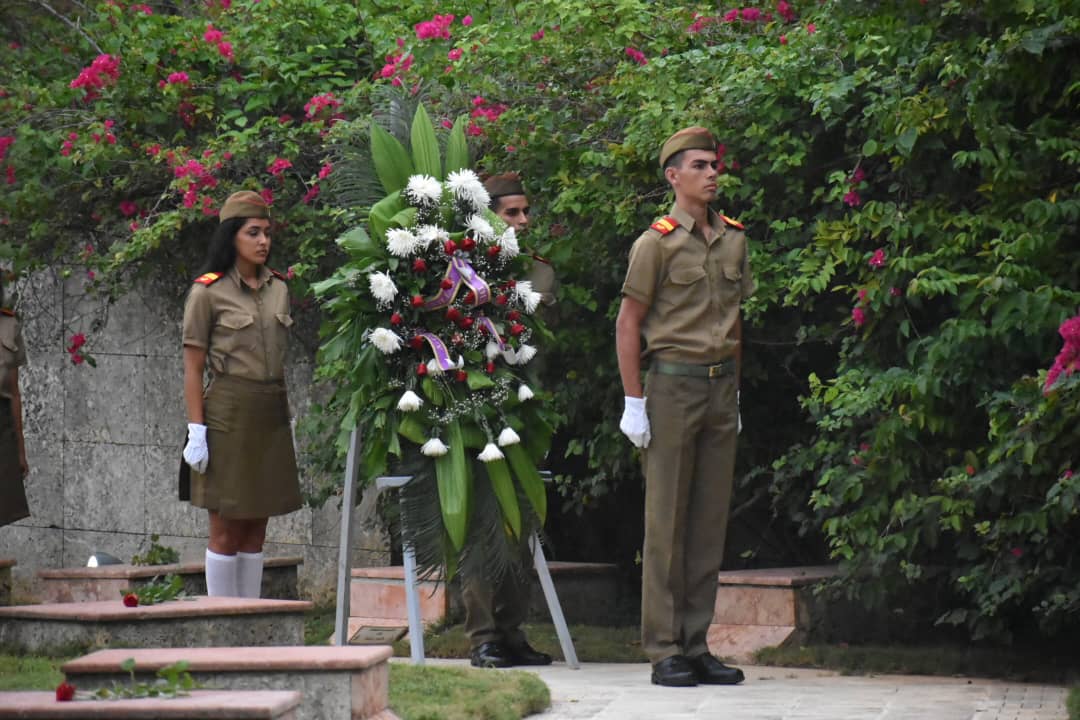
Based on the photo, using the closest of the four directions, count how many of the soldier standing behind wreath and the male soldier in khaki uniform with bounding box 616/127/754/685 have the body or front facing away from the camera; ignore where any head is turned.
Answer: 0

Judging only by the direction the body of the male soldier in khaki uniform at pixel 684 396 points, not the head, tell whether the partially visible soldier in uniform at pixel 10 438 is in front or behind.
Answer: behind

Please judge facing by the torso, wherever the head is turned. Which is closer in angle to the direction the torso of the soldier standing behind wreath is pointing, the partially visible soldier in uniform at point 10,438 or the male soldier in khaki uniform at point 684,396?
the male soldier in khaki uniform

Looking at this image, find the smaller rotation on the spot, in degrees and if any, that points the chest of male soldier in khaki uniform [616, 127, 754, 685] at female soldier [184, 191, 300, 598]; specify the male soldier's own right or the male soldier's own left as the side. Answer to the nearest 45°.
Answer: approximately 135° to the male soldier's own right

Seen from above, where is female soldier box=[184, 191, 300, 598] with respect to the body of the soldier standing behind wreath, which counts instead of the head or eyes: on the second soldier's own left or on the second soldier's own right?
on the second soldier's own right

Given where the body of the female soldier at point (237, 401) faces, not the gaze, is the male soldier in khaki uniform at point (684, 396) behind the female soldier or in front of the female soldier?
in front

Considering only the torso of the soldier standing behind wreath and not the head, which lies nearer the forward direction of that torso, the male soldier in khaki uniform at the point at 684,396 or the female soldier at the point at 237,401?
the male soldier in khaki uniform
